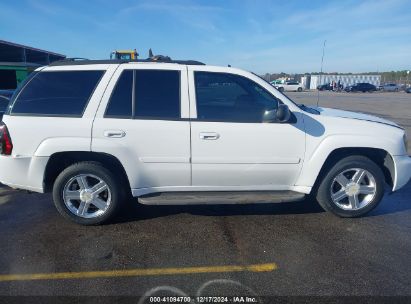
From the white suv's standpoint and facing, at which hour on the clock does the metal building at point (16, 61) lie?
The metal building is roughly at 8 o'clock from the white suv.

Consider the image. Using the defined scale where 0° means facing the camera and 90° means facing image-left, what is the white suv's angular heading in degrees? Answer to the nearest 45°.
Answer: approximately 270°
